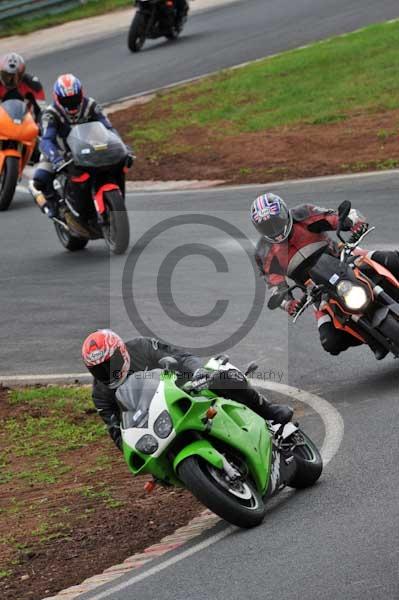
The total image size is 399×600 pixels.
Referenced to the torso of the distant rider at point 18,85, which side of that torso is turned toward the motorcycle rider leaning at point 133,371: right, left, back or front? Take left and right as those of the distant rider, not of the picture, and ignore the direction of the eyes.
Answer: front

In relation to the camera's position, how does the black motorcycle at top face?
facing the viewer and to the left of the viewer

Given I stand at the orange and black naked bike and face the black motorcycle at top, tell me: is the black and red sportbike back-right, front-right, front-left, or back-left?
front-left

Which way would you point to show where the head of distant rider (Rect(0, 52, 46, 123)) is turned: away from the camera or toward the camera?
toward the camera

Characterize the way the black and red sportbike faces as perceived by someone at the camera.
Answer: facing the viewer and to the right of the viewer

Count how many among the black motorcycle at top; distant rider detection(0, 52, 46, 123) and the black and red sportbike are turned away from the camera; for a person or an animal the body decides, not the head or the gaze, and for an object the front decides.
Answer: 0

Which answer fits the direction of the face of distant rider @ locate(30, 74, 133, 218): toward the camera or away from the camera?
toward the camera

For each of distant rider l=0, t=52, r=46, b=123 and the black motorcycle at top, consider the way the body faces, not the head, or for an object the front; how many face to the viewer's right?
0

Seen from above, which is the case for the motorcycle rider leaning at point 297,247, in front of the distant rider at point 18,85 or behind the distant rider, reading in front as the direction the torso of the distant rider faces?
in front

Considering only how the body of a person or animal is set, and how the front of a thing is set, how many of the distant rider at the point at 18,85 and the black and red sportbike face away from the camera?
0

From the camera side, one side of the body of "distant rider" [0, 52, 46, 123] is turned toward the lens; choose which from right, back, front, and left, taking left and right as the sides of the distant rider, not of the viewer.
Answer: front

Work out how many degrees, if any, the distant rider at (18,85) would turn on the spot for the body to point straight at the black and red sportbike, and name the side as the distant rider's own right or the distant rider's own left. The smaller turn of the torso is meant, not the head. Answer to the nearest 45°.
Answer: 0° — they already face it
